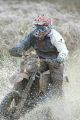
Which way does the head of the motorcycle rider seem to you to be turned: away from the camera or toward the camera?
toward the camera

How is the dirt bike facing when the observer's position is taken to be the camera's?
facing the viewer and to the left of the viewer
